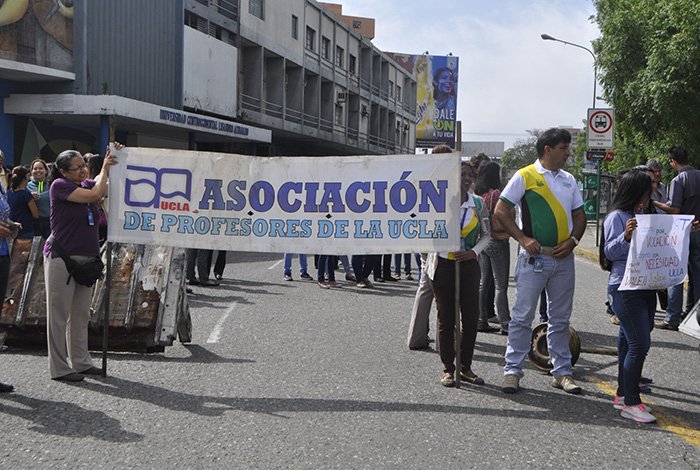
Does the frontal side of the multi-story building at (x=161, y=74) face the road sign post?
yes

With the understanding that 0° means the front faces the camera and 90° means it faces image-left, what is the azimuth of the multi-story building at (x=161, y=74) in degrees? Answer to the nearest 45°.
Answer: approximately 315°

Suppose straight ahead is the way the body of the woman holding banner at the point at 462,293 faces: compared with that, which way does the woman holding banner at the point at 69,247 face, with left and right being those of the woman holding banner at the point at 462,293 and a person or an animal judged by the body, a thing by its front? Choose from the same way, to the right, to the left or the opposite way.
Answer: to the left

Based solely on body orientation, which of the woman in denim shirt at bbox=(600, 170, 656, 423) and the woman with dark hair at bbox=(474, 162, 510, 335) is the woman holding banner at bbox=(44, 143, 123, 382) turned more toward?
the woman in denim shirt

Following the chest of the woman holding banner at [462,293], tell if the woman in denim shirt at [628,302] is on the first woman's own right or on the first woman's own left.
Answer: on the first woman's own left

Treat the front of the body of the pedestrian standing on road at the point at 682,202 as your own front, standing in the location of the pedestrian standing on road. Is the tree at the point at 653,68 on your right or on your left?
on your right

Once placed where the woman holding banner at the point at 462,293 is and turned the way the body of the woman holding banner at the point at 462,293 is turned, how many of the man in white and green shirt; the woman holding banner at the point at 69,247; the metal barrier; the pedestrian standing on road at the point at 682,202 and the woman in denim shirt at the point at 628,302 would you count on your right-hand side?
2

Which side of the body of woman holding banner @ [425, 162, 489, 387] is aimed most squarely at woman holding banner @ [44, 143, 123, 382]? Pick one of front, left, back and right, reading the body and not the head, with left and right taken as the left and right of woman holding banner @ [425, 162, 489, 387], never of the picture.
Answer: right

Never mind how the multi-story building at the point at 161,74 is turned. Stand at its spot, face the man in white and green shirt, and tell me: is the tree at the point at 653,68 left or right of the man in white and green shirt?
left

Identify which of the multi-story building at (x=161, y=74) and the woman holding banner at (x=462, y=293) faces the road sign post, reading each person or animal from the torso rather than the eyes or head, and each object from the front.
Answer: the multi-story building

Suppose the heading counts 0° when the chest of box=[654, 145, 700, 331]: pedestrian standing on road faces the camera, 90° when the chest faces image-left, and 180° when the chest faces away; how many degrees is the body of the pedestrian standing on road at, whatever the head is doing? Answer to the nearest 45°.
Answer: approximately 90°
